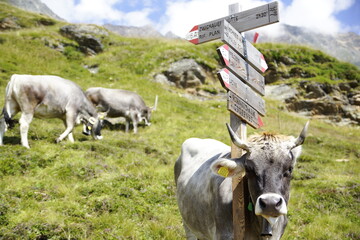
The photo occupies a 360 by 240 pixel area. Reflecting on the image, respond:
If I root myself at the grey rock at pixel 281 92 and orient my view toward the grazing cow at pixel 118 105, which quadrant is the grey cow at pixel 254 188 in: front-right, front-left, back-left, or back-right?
front-left

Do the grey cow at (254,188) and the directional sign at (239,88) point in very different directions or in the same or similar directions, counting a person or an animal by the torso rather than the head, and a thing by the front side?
same or similar directions

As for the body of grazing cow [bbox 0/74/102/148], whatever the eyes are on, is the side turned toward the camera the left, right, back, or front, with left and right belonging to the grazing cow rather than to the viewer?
right

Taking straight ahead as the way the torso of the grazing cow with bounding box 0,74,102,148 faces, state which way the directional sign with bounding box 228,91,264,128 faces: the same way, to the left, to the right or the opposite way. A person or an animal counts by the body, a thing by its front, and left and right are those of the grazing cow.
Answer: to the right

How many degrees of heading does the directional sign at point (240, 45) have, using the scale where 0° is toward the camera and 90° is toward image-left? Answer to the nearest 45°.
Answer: approximately 315°

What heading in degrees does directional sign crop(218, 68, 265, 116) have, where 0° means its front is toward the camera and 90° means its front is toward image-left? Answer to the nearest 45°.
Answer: approximately 315°

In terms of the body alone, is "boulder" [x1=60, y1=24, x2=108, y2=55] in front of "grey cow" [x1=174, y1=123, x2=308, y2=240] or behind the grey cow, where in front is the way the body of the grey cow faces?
behind

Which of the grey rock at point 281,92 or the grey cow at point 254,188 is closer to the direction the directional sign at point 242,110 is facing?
the grey cow

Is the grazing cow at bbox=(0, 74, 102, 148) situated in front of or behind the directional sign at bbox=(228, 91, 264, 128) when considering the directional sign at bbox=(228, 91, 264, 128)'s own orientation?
behind

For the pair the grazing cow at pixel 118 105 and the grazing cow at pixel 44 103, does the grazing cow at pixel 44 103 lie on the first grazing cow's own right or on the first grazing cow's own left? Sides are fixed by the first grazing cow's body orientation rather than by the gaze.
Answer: on the first grazing cow's own right

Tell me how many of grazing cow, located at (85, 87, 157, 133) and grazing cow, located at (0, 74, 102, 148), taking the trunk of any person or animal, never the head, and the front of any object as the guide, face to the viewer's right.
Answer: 2

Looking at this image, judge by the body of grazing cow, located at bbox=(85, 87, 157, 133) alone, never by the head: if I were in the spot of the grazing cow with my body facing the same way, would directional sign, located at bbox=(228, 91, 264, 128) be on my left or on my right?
on my right

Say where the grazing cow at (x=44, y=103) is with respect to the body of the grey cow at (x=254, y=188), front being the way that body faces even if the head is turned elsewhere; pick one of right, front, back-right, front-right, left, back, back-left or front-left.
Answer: back

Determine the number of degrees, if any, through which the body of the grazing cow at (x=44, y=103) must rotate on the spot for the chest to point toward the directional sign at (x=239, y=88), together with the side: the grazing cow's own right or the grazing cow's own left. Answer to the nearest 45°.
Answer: approximately 90° to the grazing cow's own right

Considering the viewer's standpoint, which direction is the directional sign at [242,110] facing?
facing the viewer and to the right of the viewer

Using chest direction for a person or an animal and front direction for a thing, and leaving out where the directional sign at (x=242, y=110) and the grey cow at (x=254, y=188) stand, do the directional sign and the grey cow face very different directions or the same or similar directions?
same or similar directions
